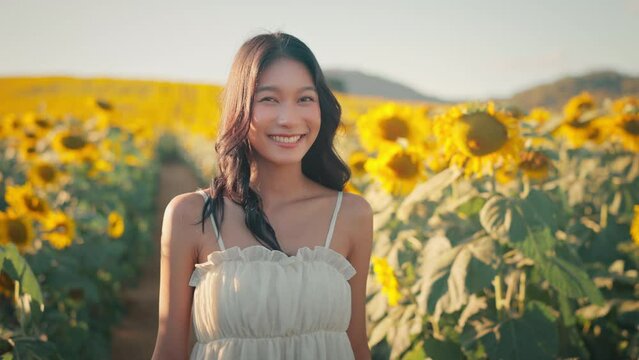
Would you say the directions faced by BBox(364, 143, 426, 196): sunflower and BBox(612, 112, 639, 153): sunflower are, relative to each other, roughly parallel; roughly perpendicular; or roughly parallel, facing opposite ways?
roughly parallel

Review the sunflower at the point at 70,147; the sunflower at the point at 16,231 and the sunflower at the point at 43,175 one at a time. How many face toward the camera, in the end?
3

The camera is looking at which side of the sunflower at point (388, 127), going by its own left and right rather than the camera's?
front

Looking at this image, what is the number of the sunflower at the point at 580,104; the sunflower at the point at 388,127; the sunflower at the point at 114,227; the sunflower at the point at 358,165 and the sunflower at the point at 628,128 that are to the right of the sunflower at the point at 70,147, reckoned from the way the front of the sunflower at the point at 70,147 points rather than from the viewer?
0

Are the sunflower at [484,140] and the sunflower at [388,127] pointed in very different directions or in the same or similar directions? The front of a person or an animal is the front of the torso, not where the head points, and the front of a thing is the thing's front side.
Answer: same or similar directions

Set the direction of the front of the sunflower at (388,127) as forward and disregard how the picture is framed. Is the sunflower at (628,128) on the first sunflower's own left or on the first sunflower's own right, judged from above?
on the first sunflower's own left

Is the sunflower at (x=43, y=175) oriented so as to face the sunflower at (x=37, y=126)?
no

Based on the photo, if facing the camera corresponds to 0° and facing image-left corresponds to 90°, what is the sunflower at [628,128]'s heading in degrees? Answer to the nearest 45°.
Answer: approximately 0°

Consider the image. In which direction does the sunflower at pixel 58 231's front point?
toward the camera

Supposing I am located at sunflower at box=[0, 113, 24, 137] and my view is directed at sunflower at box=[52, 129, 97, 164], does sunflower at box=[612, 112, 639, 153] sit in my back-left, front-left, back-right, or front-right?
front-left

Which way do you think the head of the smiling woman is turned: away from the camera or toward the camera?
toward the camera

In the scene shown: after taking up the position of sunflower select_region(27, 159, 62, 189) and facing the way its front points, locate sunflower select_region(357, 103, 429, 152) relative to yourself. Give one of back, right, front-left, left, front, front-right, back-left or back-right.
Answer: front-left

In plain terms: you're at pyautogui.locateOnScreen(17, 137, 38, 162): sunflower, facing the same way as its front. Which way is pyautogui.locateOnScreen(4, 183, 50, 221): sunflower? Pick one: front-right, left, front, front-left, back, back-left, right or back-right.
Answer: front

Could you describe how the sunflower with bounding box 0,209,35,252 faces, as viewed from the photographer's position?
facing the viewer

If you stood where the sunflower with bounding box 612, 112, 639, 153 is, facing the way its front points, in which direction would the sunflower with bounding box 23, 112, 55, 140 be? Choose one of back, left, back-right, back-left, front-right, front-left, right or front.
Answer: right

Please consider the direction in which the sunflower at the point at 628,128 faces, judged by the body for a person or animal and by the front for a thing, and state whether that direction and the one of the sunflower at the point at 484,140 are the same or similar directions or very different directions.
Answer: same or similar directions

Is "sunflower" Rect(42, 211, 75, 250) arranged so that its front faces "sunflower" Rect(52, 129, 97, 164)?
no

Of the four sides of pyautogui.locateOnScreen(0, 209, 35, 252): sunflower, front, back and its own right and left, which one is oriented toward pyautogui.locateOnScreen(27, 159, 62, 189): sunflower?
back

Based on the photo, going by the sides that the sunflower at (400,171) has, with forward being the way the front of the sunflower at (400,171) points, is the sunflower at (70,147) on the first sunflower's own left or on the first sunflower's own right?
on the first sunflower's own right

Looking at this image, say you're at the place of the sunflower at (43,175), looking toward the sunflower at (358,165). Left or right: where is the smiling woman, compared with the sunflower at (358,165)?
right
